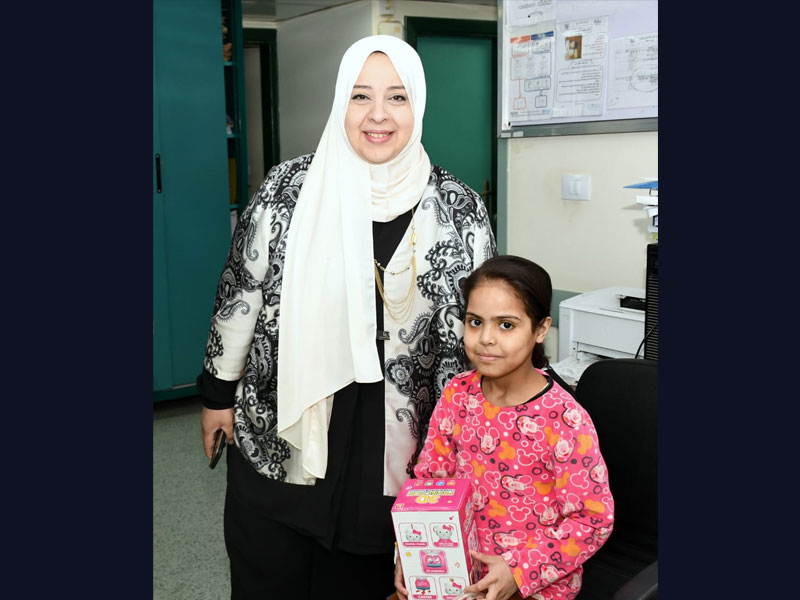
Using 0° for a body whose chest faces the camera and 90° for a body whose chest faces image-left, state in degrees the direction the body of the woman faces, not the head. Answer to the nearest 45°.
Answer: approximately 0°

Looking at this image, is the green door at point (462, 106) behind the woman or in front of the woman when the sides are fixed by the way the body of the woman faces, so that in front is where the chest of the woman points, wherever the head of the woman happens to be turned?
behind

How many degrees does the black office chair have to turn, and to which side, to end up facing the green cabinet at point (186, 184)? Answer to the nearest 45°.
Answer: approximately 90° to its right

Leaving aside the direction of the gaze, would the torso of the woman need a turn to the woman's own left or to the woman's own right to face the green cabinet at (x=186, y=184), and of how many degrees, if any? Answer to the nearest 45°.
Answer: approximately 180°

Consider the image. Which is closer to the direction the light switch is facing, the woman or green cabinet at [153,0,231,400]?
the woman

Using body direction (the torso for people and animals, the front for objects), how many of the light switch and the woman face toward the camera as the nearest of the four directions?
2

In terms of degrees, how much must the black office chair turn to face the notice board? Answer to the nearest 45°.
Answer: approximately 135° to its right
